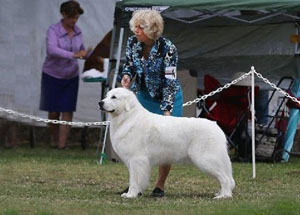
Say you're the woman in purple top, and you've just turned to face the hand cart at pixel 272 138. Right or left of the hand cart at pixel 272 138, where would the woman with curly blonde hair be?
right

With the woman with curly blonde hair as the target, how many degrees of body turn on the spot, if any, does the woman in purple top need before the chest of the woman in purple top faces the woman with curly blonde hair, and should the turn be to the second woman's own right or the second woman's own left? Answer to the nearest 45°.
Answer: approximately 45° to the second woman's own right

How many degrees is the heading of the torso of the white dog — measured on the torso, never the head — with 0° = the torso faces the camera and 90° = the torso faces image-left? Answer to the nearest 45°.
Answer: approximately 90°

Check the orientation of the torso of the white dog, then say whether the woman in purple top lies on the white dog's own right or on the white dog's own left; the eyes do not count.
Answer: on the white dog's own right

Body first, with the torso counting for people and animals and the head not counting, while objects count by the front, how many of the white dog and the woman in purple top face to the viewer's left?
1

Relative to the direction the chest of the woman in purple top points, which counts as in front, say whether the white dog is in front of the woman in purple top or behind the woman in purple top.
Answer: in front

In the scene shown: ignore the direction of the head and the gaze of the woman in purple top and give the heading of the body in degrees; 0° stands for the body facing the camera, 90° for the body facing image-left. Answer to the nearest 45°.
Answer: approximately 315°

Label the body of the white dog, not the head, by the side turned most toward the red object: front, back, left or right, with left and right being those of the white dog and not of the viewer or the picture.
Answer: right

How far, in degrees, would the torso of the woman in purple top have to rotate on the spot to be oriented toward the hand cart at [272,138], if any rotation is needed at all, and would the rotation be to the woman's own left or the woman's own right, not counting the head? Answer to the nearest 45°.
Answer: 0° — they already face it
